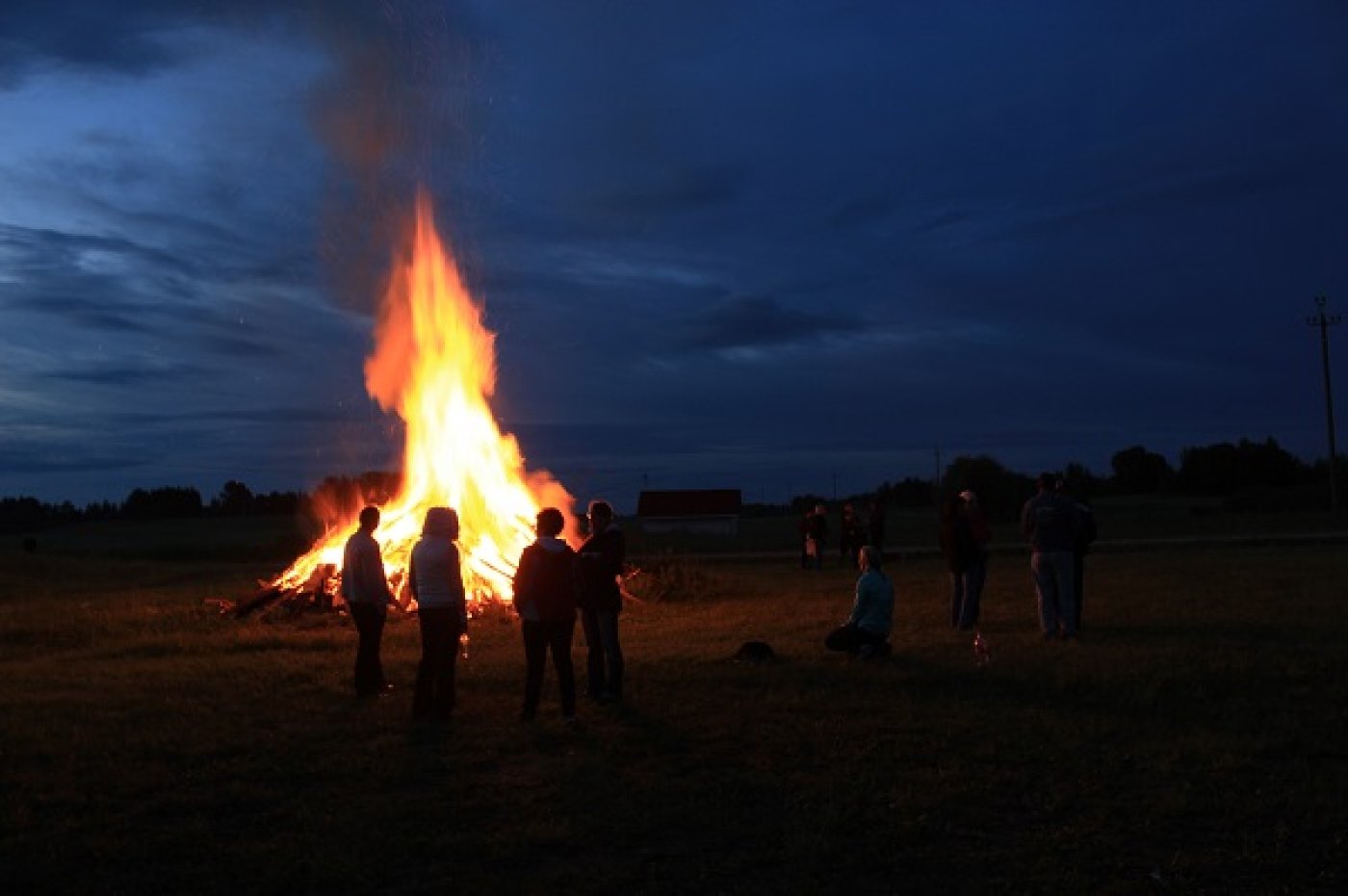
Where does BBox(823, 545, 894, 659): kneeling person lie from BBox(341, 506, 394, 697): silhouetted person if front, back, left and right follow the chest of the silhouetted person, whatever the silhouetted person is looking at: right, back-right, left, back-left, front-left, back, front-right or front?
front-right

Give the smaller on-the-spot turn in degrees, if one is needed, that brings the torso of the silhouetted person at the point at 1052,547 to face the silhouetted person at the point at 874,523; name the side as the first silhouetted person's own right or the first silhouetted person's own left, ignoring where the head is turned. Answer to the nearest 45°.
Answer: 0° — they already face them

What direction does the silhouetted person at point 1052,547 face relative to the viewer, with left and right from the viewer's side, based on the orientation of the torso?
facing away from the viewer

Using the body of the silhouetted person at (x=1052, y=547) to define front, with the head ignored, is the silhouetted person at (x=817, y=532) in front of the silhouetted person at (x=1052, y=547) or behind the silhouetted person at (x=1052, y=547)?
in front

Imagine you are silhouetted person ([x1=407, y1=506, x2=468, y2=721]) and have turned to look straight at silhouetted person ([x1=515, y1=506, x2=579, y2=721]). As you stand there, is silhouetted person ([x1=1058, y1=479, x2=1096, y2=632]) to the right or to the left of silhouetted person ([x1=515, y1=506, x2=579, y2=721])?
left

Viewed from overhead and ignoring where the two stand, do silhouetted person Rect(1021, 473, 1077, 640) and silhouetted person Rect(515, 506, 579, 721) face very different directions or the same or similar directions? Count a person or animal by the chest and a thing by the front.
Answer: same or similar directions

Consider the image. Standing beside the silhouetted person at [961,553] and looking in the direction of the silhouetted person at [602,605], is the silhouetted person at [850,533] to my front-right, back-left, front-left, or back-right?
back-right

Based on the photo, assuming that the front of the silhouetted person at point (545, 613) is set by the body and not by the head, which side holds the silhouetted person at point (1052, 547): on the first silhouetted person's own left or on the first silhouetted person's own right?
on the first silhouetted person's own right

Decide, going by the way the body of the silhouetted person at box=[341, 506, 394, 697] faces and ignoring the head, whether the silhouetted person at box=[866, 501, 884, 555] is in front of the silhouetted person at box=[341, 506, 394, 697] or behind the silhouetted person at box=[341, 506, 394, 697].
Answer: in front

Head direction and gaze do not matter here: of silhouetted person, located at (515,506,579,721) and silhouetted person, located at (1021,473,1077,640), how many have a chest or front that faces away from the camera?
2

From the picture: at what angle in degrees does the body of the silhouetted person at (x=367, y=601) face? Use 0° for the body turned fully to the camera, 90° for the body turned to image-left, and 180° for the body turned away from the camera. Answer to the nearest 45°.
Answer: approximately 225°

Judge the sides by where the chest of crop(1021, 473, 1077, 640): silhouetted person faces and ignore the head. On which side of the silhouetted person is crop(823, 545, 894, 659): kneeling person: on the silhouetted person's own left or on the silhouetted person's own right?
on the silhouetted person's own left

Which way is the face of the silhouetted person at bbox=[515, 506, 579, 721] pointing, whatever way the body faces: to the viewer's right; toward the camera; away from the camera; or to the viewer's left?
away from the camera

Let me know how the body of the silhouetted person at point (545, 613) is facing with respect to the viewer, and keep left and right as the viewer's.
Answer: facing away from the viewer

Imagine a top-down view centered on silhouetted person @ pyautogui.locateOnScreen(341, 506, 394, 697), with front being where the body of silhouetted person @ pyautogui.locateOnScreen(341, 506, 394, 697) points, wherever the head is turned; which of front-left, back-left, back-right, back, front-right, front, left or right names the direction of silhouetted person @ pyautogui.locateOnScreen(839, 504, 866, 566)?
front
